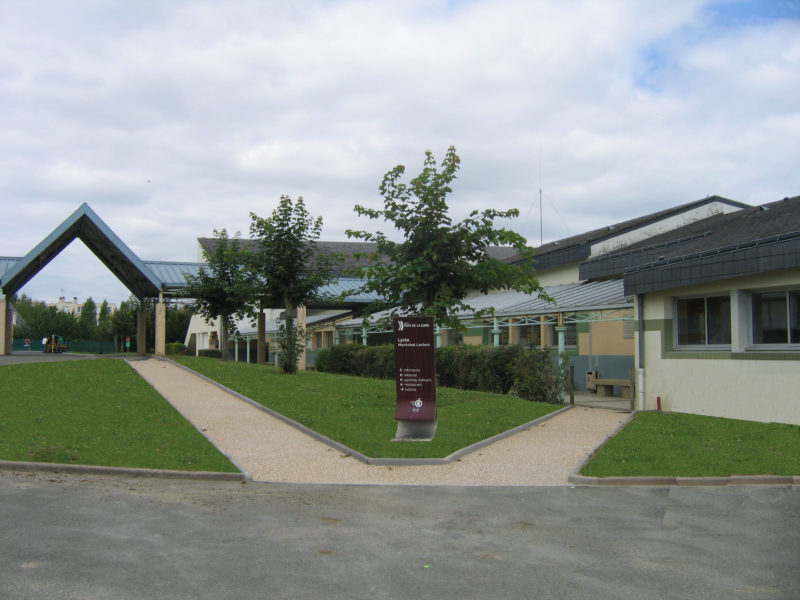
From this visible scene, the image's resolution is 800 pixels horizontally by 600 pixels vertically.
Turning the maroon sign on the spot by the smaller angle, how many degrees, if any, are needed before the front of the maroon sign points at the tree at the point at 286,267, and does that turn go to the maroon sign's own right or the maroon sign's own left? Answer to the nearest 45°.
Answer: approximately 180°

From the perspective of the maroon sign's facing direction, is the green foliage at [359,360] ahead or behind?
behind

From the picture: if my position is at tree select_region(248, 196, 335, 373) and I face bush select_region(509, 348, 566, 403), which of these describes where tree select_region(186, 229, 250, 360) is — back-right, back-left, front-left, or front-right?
back-left

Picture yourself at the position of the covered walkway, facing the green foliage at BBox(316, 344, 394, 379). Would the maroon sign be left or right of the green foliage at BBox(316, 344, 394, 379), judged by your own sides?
right

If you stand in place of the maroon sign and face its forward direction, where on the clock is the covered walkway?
The covered walkway is roughly at 5 o'clock from the maroon sign.

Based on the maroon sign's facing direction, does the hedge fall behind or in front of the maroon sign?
behind

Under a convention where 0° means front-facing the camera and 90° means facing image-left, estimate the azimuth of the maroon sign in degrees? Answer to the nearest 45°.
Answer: approximately 0°
